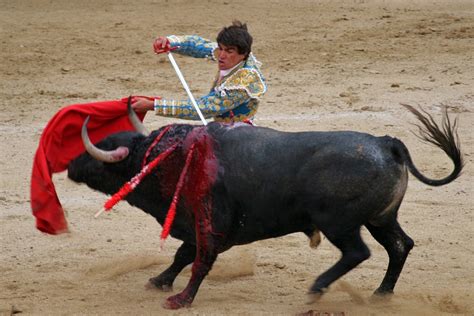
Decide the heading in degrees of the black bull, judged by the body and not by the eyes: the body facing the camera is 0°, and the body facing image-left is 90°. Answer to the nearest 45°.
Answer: approximately 90°
